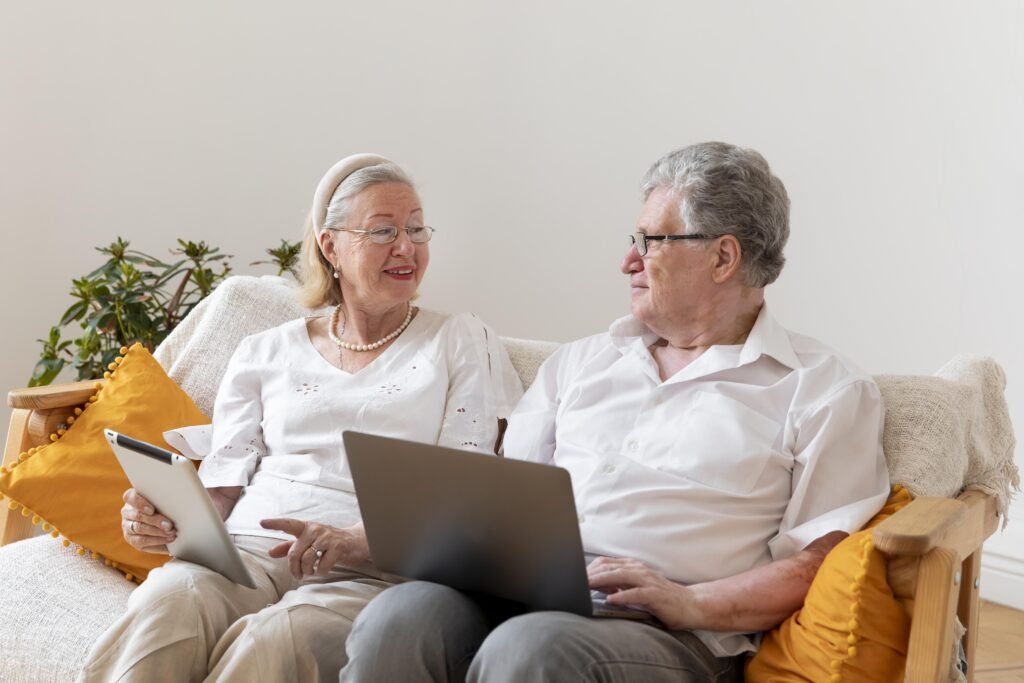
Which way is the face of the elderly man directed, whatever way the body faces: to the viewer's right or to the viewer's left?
to the viewer's left

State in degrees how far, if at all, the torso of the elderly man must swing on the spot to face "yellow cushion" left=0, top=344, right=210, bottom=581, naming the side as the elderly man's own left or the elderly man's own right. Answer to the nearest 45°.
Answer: approximately 45° to the elderly man's own right

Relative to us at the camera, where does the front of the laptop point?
facing away from the viewer and to the right of the viewer

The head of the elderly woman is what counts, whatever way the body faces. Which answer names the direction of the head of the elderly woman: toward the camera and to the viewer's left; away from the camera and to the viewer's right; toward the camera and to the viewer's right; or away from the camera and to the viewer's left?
toward the camera and to the viewer's right

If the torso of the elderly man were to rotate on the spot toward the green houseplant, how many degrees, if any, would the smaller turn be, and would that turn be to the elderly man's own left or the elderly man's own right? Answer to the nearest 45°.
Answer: approximately 90° to the elderly man's own right

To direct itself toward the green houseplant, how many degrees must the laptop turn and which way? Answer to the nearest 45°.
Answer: approximately 90° to its left

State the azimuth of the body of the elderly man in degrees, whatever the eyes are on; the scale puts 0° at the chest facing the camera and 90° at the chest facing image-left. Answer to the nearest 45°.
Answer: approximately 45°

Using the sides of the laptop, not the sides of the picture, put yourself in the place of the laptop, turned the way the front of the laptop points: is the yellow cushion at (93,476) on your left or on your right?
on your left

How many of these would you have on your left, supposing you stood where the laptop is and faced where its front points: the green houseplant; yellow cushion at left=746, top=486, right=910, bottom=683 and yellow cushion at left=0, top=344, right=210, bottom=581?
2
